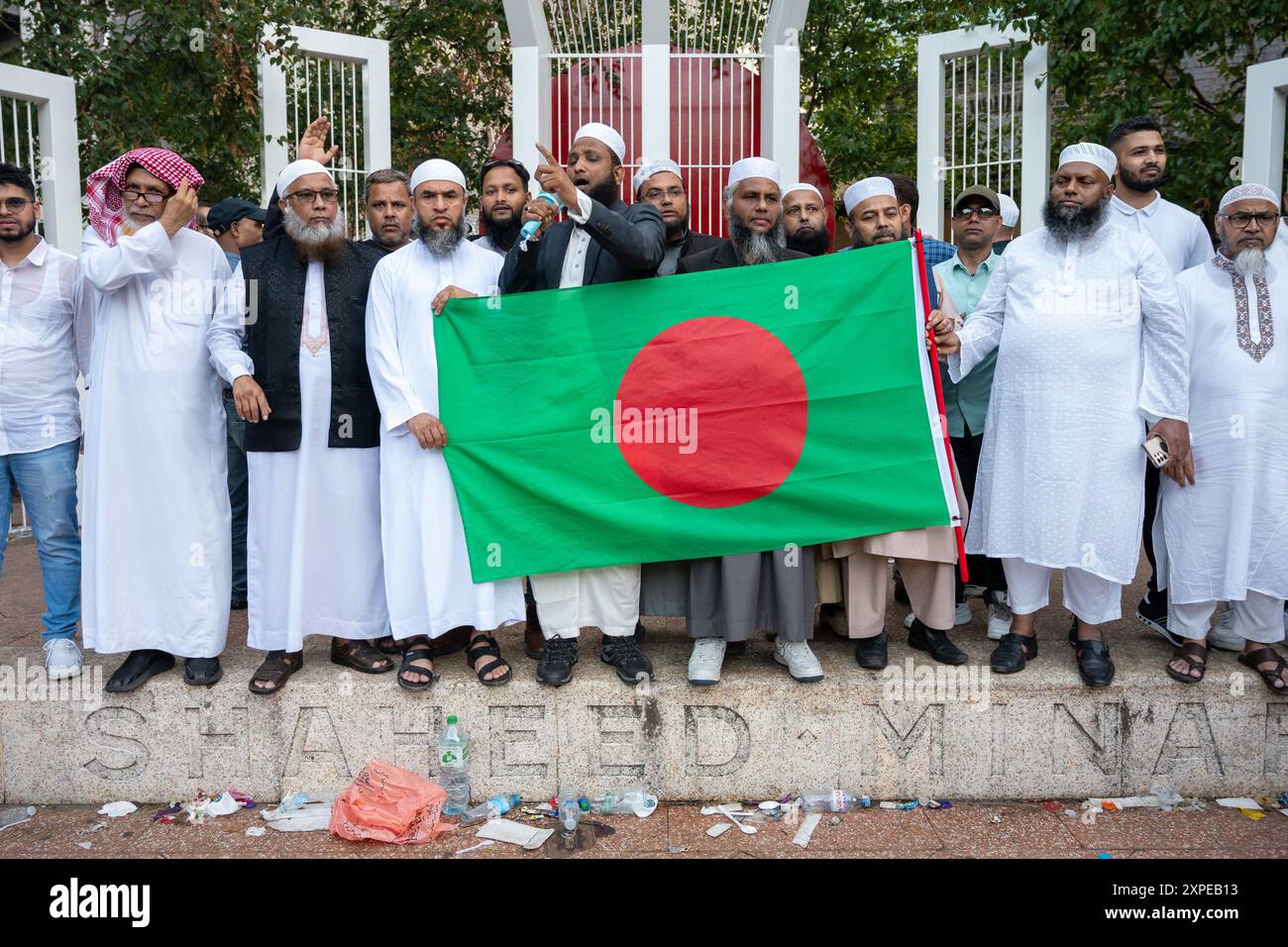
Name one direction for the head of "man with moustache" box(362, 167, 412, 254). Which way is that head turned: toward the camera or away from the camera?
toward the camera

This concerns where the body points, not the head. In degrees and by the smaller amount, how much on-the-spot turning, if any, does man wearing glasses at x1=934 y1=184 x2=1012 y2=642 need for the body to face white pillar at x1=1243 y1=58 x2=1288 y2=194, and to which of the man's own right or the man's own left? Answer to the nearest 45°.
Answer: approximately 135° to the man's own left

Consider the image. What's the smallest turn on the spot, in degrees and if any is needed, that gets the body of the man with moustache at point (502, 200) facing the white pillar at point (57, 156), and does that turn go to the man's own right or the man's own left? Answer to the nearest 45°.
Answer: approximately 135° to the man's own right

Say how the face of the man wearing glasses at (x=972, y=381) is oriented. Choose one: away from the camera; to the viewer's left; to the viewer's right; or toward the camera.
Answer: toward the camera

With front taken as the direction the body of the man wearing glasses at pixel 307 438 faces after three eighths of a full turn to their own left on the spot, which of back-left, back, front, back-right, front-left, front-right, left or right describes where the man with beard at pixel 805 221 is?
front-right

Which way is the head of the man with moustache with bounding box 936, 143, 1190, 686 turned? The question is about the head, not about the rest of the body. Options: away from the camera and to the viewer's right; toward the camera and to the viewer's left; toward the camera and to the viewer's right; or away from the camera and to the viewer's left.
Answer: toward the camera and to the viewer's left

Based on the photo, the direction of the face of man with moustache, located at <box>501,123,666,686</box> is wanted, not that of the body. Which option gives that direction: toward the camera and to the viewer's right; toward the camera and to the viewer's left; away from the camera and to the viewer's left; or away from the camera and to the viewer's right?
toward the camera and to the viewer's left

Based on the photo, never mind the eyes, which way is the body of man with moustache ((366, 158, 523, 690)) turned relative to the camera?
toward the camera

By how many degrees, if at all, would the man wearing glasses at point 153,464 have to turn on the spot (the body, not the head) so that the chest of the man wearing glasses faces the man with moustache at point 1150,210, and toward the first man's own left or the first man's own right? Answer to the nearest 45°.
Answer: approximately 90° to the first man's own left

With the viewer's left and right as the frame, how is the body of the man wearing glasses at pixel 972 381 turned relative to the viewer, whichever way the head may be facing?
facing the viewer

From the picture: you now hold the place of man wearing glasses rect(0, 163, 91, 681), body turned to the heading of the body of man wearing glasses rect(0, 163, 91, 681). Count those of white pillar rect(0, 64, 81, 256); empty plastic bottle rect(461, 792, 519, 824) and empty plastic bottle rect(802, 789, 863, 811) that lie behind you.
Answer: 1

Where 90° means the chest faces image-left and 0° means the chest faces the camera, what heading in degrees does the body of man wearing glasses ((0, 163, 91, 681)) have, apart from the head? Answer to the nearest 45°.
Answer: approximately 0°

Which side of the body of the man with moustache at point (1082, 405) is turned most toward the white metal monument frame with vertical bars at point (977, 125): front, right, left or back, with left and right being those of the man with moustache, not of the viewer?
back

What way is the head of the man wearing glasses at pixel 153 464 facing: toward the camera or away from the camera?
toward the camera
